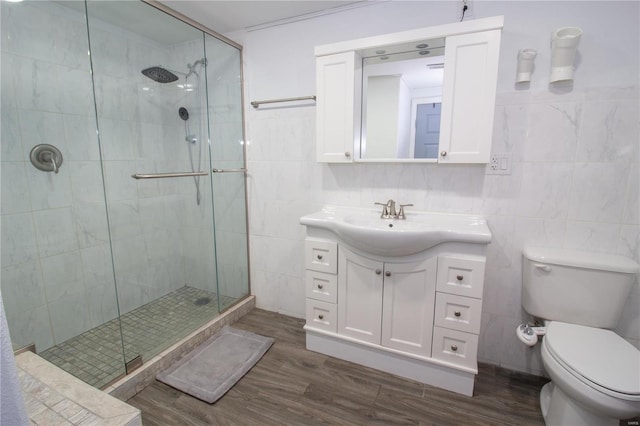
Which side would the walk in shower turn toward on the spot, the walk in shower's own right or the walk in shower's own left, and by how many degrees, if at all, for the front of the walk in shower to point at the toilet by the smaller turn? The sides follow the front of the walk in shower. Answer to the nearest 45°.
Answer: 0° — it already faces it

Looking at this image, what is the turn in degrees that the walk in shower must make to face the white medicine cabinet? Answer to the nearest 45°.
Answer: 0° — it already faces it

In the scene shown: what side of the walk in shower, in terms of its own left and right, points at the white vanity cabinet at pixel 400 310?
front

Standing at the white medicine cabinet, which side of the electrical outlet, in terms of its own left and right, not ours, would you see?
right

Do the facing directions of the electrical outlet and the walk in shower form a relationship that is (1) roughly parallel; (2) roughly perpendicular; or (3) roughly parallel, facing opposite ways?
roughly perpendicular

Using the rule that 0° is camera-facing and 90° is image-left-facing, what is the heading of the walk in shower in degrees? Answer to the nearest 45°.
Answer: approximately 315°

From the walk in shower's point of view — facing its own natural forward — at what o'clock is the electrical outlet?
The electrical outlet is roughly at 12 o'clock from the walk in shower.

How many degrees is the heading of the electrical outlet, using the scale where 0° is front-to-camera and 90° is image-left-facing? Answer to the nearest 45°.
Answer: approximately 0°

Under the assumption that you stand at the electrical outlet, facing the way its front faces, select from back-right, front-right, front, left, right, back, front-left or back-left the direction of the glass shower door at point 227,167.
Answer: right

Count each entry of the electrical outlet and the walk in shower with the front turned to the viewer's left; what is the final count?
0
